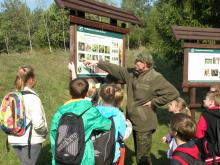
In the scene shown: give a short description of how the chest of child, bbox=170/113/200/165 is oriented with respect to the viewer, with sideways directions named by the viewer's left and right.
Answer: facing away from the viewer and to the left of the viewer

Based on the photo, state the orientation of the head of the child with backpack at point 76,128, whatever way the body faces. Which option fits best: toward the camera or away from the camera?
away from the camera

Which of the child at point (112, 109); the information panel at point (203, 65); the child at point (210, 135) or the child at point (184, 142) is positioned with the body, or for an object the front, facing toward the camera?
the information panel

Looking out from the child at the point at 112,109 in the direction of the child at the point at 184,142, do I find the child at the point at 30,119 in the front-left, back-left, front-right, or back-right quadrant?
back-right

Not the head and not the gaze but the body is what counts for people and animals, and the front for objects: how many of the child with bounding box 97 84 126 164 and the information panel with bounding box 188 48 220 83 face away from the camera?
1

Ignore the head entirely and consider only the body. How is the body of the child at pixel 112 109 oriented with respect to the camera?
away from the camera

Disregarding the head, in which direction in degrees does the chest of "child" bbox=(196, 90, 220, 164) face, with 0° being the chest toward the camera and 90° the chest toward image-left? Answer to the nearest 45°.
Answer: approximately 135°

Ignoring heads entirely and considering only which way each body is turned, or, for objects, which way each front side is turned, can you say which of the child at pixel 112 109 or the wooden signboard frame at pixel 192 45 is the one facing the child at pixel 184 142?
the wooden signboard frame

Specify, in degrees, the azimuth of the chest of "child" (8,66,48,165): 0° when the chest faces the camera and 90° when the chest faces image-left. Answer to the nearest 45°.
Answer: approximately 225°

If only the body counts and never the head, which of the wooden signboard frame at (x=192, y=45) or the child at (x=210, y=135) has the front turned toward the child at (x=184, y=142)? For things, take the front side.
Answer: the wooden signboard frame

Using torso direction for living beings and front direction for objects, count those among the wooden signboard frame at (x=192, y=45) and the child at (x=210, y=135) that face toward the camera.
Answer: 1

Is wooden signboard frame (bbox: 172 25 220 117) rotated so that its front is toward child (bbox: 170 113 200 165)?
yes

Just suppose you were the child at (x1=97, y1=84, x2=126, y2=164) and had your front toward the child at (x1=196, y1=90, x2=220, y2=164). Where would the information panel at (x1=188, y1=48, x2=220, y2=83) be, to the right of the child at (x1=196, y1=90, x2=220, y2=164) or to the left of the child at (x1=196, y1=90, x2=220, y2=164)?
left

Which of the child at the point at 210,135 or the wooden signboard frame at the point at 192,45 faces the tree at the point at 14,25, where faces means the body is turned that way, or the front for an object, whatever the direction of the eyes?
the child
